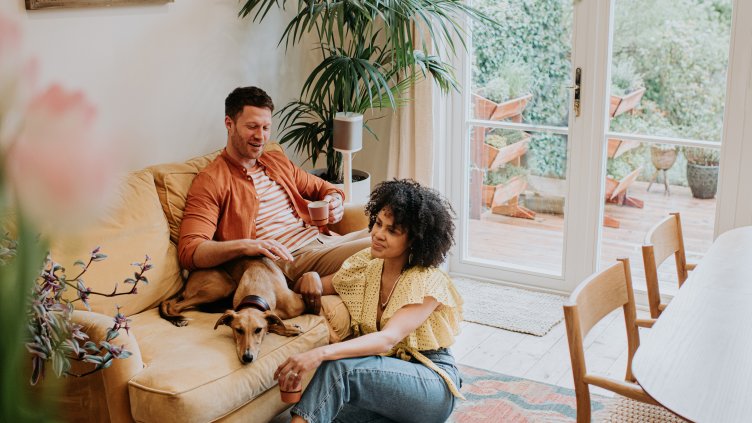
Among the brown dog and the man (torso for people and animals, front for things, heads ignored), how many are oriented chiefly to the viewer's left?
0

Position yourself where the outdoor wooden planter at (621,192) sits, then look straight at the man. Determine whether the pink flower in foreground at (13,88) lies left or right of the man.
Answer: left

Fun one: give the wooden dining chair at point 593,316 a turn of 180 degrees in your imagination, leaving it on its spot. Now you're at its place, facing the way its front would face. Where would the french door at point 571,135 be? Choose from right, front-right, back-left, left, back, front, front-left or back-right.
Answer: front-right

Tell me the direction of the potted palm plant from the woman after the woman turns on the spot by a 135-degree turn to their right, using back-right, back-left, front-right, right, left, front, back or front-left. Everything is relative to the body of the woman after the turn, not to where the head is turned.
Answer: front

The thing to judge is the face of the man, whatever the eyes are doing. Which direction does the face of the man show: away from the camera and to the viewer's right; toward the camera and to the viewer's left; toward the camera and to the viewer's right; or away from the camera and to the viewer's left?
toward the camera and to the viewer's right

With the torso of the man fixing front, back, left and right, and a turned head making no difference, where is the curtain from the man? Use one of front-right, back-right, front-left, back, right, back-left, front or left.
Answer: left

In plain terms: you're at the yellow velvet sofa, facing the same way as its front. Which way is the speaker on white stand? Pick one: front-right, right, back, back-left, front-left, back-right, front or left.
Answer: left

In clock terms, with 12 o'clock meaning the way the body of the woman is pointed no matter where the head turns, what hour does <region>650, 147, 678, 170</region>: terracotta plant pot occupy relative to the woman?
The terracotta plant pot is roughly at 6 o'clock from the woman.

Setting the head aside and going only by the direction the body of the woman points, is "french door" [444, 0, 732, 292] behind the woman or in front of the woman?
behind

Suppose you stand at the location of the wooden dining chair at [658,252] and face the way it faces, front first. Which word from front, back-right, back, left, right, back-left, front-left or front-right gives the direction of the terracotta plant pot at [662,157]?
back-left

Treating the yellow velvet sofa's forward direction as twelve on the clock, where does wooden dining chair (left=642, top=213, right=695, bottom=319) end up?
The wooden dining chair is roughly at 11 o'clock from the yellow velvet sofa.

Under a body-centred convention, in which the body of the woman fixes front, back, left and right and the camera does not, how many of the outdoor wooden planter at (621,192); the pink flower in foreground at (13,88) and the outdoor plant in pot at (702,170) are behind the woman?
2

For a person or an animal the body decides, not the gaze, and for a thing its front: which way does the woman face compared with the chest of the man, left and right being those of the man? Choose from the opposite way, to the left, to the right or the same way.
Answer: to the right
